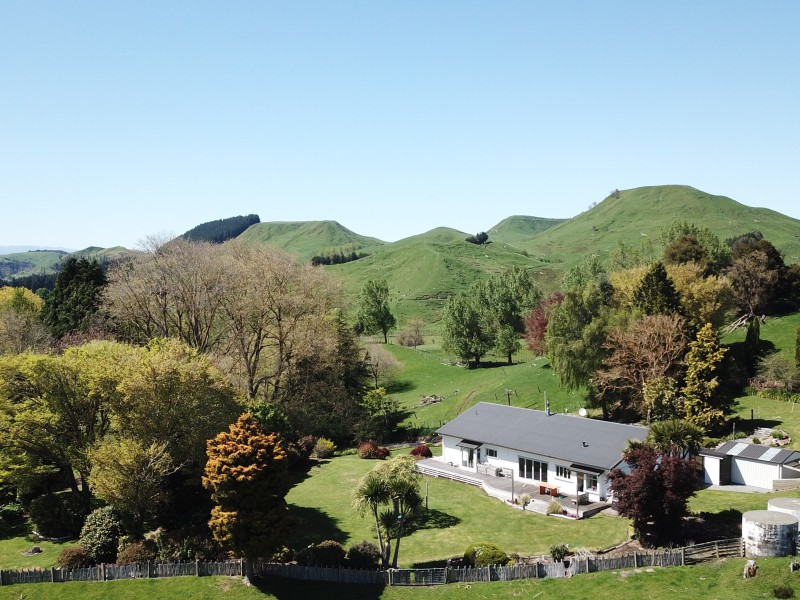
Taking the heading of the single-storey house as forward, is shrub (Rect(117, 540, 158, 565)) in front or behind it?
in front

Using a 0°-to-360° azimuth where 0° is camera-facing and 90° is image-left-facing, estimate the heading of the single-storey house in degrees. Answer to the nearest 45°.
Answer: approximately 45°

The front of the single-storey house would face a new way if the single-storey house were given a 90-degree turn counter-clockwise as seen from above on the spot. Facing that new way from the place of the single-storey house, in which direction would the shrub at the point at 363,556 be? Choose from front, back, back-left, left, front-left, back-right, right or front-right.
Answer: right

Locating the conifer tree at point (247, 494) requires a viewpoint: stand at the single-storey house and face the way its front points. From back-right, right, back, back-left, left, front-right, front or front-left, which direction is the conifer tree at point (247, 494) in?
front

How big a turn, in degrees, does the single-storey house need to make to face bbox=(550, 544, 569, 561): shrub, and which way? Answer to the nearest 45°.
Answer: approximately 45° to its left

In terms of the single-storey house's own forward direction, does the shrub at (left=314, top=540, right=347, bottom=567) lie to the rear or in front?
in front

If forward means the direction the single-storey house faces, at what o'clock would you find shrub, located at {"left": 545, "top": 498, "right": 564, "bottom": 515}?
The shrub is roughly at 11 o'clock from the single-storey house.

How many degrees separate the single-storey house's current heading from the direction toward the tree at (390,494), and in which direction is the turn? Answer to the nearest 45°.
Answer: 0° — it already faces it

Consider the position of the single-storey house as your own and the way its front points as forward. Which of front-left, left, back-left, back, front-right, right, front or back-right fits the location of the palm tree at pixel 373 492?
front
